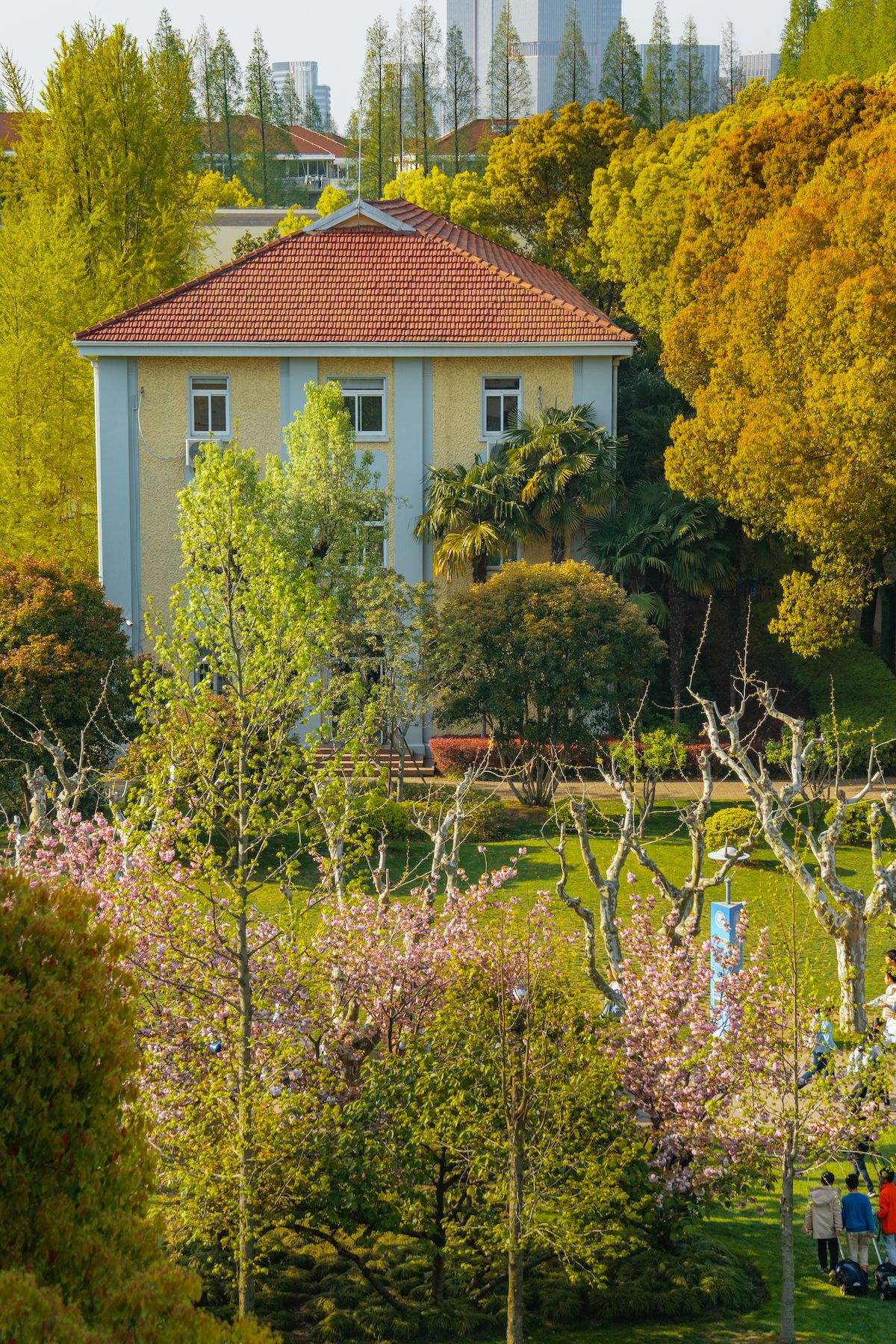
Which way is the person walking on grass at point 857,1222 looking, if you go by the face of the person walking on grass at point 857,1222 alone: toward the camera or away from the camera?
away from the camera

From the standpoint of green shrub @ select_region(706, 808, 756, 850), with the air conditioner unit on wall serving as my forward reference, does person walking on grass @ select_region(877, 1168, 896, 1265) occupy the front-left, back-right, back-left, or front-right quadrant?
back-left

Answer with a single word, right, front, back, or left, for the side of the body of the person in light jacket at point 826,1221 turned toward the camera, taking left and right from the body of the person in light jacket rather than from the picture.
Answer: back

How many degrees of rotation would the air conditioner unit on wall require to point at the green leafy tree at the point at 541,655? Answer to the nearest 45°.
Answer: approximately 45° to its left

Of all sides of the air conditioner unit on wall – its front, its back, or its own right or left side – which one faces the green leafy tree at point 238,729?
front

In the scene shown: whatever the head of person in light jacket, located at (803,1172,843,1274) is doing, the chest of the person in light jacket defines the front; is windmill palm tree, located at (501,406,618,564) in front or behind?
in front

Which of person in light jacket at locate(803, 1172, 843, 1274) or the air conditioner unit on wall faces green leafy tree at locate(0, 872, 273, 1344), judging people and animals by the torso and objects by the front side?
the air conditioner unit on wall

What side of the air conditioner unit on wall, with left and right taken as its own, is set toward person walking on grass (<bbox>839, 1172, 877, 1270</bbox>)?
front

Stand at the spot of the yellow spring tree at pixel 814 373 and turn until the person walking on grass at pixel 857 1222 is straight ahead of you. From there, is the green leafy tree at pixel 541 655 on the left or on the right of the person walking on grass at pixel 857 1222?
right

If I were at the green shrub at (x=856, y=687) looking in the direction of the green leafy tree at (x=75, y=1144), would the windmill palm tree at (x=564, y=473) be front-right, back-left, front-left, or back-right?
front-right

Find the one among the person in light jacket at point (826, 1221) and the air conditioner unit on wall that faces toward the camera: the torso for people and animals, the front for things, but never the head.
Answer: the air conditioner unit on wall

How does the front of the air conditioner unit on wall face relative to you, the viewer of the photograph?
facing the viewer

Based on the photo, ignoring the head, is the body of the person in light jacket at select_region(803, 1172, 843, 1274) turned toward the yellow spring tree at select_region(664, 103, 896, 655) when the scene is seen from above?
yes

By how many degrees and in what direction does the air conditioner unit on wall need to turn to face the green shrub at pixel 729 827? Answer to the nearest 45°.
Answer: approximately 45° to its left

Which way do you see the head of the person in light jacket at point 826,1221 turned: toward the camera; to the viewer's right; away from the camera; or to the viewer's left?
away from the camera

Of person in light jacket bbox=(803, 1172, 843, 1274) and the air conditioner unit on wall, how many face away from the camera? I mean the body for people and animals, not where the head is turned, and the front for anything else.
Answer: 1
